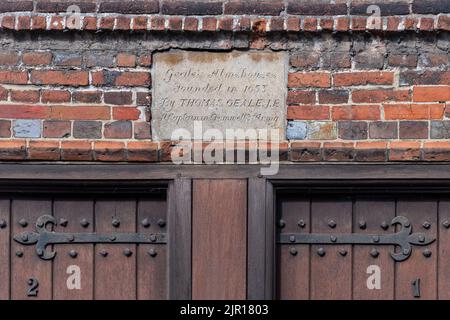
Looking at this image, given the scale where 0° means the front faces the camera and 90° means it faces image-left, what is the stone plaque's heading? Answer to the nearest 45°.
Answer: approximately 0°
